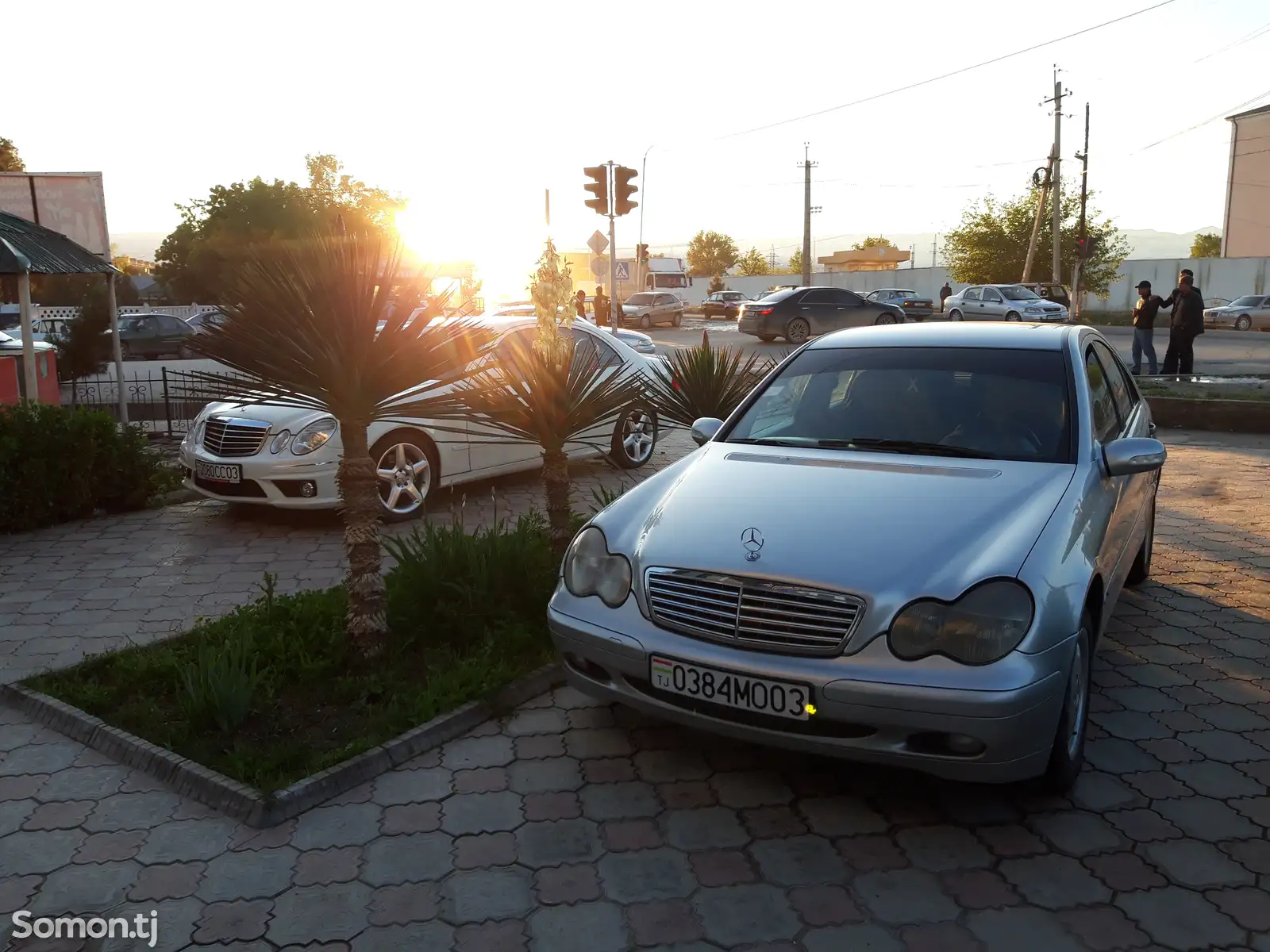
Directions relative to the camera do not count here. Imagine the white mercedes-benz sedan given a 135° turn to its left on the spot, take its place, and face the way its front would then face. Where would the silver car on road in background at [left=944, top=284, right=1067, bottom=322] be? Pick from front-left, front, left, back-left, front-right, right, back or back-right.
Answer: front-left

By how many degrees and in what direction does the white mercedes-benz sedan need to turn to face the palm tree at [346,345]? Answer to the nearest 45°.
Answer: approximately 45° to its left

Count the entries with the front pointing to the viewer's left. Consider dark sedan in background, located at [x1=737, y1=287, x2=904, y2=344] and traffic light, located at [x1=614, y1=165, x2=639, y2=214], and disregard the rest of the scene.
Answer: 0

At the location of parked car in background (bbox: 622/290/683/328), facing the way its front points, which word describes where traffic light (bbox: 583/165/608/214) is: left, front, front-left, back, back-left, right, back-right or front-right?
front-left

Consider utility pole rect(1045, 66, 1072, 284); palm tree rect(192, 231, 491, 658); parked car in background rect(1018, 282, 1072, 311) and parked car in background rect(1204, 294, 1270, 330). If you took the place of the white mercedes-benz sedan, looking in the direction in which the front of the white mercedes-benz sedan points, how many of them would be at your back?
3

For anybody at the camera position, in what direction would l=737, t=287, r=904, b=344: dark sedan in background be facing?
facing away from the viewer and to the right of the viewer

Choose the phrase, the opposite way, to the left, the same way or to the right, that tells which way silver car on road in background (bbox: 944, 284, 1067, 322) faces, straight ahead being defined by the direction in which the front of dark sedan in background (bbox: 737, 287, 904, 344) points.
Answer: to the right
